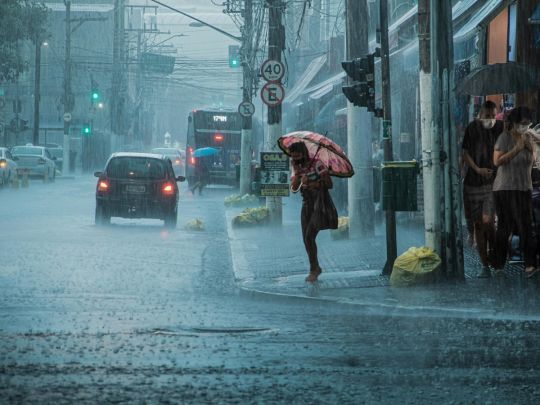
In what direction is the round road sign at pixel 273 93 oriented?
toward the camera

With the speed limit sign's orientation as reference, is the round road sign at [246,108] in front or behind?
behind

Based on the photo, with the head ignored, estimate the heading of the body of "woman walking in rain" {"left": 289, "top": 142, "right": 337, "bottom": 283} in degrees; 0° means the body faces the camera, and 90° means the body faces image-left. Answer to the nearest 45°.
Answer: approximately 45°

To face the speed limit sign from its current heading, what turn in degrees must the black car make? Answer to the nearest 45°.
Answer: approximately 135° to its right

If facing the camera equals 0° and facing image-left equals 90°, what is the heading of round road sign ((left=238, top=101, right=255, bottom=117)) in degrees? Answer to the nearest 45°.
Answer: approximately 0°

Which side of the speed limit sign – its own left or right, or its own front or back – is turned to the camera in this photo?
front

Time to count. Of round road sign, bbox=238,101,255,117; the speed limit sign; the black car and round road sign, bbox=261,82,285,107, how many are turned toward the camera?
3

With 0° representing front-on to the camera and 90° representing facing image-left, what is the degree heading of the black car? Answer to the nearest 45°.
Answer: approximately 180°

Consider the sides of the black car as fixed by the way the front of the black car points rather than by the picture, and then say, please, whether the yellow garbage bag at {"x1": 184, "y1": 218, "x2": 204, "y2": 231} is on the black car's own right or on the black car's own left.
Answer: on the black car's own right

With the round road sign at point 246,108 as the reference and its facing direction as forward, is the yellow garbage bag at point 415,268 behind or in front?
in front
